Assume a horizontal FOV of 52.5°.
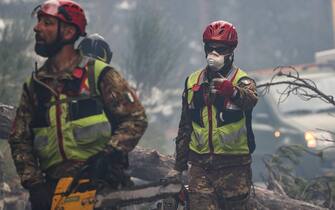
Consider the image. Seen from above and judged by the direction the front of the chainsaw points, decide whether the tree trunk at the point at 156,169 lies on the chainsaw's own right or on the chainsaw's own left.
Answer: on the chainsaw's own left

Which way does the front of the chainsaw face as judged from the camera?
facing to the right of the viewer
